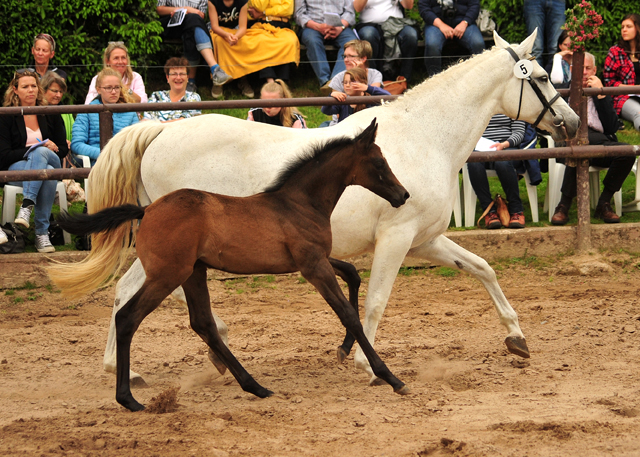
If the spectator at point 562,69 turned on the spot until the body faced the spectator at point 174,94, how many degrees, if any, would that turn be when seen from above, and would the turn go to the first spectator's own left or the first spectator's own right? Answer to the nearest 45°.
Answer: approximately 90° to the first spectator's own right

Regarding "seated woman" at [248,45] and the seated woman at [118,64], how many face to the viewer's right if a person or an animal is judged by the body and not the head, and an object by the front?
0

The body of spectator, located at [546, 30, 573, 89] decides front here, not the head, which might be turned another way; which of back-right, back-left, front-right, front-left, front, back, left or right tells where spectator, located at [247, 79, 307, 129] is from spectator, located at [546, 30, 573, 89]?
right

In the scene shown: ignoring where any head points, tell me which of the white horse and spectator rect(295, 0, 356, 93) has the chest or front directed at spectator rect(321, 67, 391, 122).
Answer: spectator rect(295, 0, 356, 93)

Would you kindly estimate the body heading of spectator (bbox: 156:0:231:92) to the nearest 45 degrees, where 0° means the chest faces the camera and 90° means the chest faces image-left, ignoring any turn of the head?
approximately 315°

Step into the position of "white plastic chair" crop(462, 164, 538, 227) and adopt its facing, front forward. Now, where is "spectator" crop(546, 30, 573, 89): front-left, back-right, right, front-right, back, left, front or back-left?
back-left

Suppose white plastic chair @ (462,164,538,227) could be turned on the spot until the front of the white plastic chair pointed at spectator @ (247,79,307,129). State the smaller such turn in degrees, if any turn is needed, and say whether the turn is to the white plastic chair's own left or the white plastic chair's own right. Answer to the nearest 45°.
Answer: approximately 45° to the white plastic chair's own right

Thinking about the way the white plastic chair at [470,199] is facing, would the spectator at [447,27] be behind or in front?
behind

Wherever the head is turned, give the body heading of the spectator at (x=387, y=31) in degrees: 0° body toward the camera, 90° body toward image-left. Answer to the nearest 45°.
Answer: approximately 0°

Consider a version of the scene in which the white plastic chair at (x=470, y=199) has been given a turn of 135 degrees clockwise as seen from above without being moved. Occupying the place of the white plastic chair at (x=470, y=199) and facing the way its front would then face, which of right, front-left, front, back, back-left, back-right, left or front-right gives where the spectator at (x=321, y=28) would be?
front

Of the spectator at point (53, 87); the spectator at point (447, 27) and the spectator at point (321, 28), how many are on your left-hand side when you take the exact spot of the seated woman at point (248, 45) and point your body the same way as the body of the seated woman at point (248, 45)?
2
